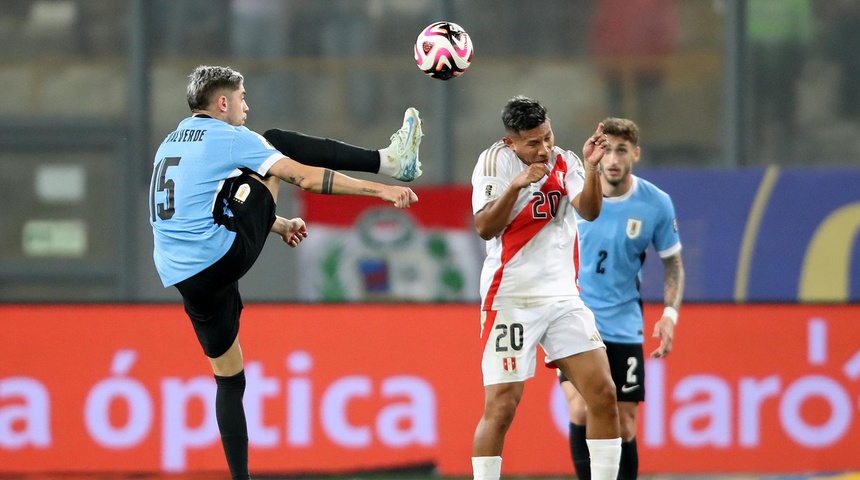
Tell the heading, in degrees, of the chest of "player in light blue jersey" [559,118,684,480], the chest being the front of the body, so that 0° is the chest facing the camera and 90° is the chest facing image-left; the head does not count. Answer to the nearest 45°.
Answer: approximately 45°

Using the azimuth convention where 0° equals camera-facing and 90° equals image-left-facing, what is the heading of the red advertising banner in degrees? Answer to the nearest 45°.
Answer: approximately 0°

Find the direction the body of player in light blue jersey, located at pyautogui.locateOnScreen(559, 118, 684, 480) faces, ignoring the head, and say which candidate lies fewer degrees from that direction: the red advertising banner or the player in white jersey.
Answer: the player in white jersey

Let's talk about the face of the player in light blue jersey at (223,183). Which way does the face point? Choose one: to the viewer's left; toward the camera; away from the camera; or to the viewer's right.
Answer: to the viewer's right
